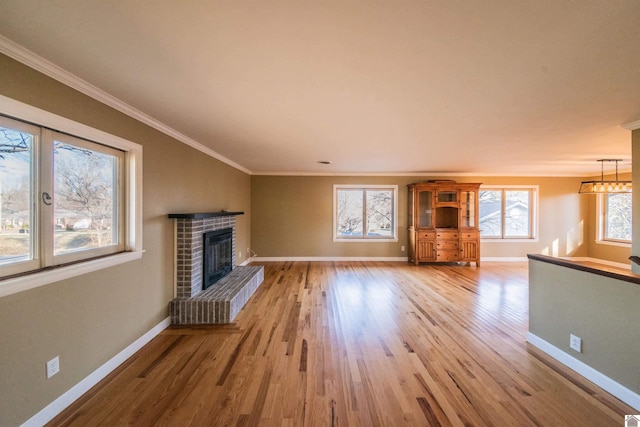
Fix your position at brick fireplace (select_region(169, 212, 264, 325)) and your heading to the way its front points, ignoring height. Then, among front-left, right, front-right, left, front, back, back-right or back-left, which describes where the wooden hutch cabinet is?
front

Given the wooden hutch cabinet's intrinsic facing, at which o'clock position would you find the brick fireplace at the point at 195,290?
The brick fireplace is roughly at 1 o'clock from the wooden hutch cabinet.

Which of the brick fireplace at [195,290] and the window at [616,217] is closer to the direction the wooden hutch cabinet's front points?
the brick fireplace

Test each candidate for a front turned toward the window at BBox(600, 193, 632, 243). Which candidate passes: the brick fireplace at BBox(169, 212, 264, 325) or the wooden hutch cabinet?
the brick fireplace

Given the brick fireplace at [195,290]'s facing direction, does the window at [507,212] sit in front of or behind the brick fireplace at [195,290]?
in front

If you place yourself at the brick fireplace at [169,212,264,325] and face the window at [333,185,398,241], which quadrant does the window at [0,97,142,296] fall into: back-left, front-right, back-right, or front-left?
back-right

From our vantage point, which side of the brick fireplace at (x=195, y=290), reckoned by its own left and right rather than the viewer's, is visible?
right

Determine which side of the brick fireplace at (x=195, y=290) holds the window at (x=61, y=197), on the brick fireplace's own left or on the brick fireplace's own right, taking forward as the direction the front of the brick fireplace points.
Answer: on the brick fireplace's own right

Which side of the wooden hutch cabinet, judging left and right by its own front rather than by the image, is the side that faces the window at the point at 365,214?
right

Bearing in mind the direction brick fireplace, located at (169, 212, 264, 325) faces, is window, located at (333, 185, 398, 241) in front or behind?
in front

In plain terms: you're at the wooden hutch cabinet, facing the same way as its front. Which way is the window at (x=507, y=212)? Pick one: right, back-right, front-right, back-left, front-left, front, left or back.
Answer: back-left

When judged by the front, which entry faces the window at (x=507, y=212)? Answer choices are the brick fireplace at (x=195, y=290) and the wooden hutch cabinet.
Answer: the brick fireplace

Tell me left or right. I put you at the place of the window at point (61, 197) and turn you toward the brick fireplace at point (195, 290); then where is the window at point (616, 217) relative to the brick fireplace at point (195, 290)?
right

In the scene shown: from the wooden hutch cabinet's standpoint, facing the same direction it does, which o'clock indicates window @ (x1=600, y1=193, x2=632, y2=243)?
The window is roughly at 8 o'clock from the wooden hutch cabinet.

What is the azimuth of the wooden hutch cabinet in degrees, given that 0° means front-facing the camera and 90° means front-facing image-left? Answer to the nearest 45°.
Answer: approximately 0°

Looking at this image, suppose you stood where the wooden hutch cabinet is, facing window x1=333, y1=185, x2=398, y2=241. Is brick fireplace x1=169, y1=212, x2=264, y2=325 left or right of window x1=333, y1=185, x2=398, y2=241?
left

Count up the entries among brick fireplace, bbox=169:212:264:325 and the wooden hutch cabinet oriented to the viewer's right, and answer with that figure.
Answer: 1
